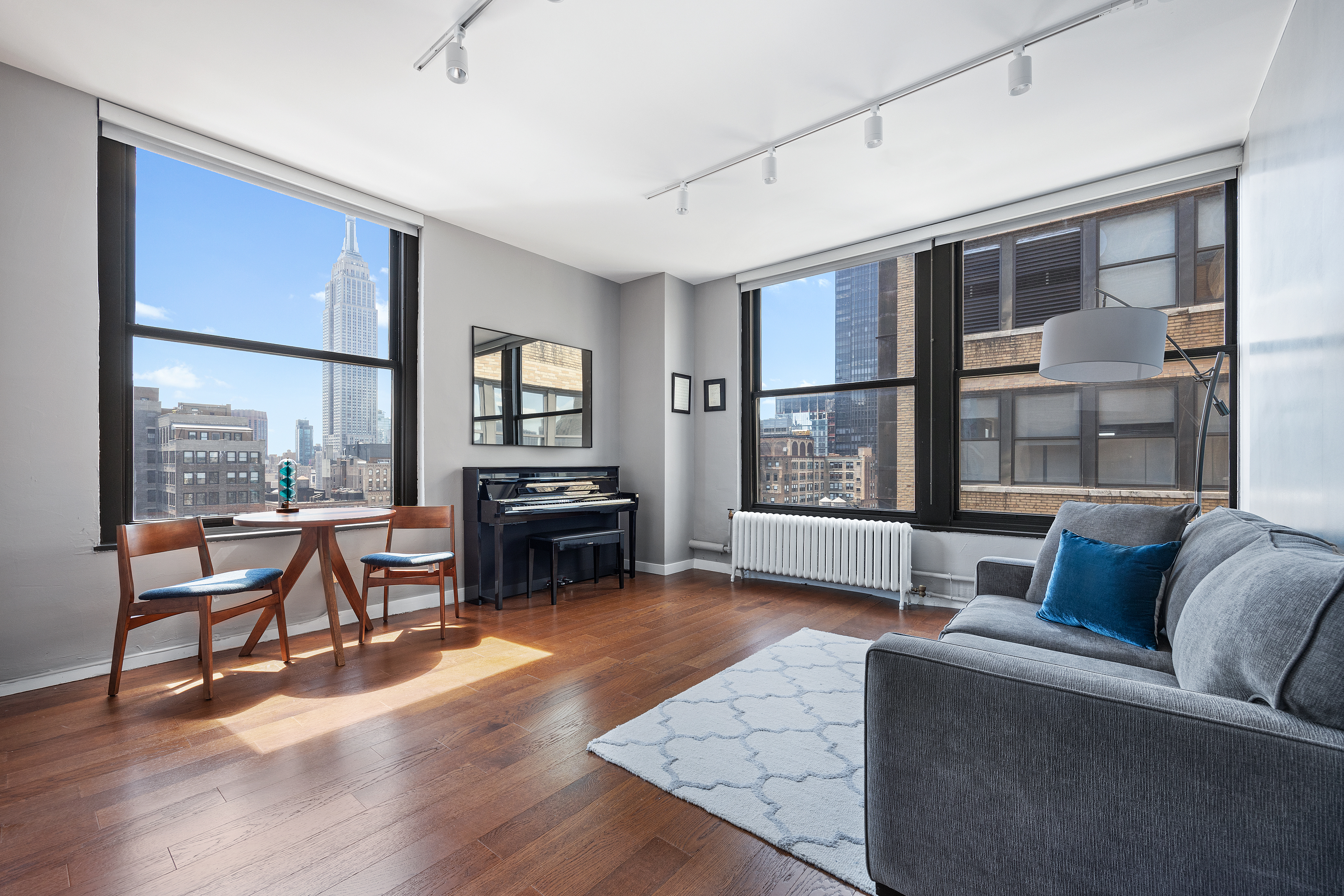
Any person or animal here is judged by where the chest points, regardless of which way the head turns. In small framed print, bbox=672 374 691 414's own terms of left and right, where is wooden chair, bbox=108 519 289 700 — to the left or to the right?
on its right

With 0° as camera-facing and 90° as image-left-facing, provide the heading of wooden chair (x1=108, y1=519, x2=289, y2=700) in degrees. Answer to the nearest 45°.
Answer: approximately 315°

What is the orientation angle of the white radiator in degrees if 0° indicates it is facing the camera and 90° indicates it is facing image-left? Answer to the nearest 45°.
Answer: approximately 45°

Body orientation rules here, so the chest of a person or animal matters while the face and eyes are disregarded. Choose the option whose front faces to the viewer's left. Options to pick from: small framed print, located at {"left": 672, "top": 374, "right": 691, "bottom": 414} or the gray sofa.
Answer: the gray sofa

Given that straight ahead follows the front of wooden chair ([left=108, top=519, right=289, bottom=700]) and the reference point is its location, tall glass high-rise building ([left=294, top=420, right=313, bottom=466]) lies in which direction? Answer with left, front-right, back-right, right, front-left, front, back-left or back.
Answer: left

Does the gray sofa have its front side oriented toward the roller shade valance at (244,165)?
yes
